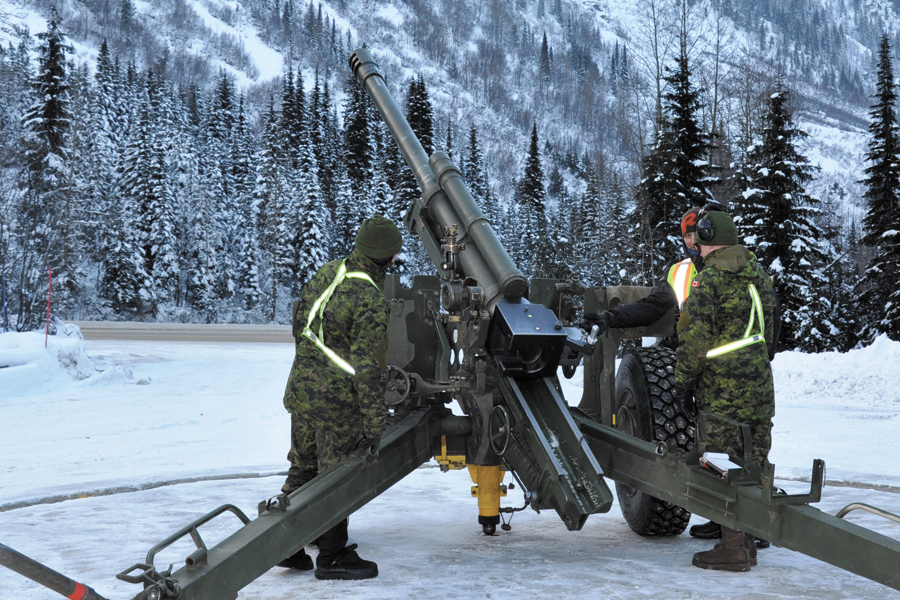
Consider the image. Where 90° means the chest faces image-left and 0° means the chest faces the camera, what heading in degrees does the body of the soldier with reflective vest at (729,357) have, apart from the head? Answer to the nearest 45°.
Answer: approximately 135°

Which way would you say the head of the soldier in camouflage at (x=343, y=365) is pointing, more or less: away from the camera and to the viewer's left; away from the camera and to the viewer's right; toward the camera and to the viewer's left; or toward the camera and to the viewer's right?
away from the camera and to the viewer's right

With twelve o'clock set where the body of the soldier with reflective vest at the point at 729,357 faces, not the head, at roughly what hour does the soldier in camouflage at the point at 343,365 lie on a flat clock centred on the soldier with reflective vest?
The soldier in camouflage is roughly at 10 o'clock from the soldier with reflective vest.

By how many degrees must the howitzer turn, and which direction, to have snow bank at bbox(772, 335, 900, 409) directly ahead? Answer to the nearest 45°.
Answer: approximately 90° to its right

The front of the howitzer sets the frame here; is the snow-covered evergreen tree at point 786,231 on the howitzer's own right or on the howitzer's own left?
on the howitzer's own right

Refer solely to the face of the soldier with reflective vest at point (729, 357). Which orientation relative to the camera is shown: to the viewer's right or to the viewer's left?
to the viewer's left

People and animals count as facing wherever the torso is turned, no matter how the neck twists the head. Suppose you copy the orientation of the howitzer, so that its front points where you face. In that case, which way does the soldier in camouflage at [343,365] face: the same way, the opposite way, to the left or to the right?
to the right

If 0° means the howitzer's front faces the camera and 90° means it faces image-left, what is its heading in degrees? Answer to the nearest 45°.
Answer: approximately 135°

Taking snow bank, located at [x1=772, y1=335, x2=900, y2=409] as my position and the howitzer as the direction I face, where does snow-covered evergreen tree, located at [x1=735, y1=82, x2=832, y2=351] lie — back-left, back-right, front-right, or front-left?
back-right

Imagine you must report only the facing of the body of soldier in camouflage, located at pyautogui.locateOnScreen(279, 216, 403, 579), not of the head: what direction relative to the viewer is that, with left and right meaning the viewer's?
facing away from the viewer and to the right of the viewer

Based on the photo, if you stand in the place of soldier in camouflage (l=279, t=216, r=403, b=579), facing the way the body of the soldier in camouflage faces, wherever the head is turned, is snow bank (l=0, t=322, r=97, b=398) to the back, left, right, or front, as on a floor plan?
left
